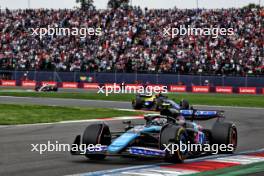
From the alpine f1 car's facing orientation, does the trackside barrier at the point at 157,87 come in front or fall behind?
behind

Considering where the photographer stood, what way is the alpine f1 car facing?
facing the viewer and to the left of the viewer

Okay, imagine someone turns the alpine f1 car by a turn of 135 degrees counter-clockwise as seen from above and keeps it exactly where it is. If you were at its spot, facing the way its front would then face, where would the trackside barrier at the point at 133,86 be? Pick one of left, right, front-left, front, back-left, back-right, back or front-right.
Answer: left

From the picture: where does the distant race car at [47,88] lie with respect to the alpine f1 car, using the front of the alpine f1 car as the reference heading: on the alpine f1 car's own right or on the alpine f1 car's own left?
on the alpine f1 car's own right

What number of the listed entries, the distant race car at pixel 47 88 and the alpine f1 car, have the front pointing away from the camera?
0
